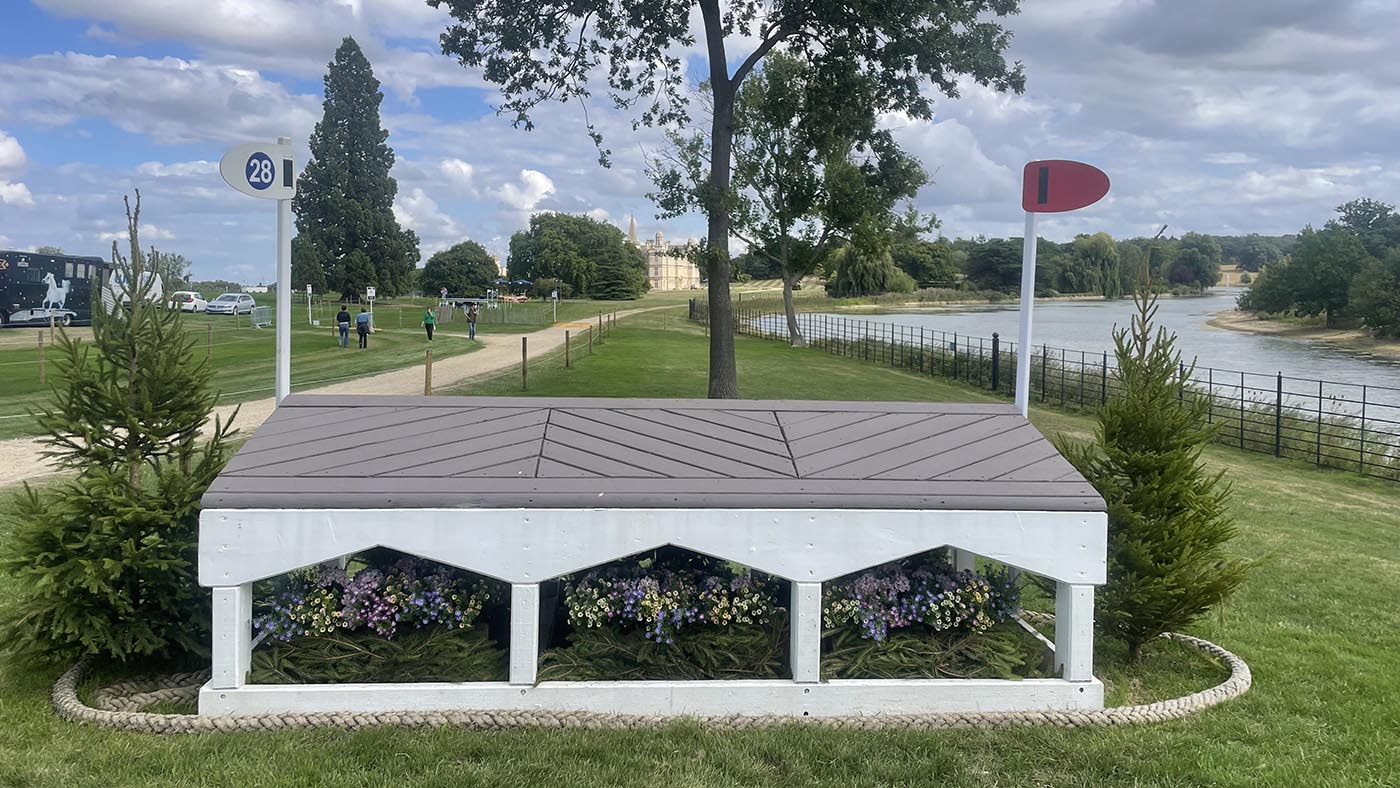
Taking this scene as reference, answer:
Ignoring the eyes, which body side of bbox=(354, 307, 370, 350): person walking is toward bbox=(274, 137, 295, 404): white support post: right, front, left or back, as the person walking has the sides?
back

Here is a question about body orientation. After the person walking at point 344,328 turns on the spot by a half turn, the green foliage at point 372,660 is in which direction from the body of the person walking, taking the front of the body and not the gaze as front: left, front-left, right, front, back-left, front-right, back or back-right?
front

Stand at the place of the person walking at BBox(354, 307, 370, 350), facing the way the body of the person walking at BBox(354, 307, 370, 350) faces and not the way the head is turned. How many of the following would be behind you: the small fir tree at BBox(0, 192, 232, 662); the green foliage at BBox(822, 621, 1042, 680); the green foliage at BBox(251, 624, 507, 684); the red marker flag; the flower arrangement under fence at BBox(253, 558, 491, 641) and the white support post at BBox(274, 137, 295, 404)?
6

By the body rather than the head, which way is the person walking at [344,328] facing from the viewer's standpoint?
away from the camera

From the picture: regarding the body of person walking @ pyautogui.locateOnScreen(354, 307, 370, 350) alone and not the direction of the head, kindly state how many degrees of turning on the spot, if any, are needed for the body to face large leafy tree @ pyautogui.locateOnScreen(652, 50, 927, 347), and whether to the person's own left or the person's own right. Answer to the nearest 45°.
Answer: approximately 135° to the person's own right

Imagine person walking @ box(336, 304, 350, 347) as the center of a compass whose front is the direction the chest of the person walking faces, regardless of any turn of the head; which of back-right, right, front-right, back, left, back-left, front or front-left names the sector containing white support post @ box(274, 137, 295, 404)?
back

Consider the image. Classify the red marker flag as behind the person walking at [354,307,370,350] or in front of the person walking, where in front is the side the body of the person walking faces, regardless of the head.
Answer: behind

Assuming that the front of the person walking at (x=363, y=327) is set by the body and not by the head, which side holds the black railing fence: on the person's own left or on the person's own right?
on the person's own right

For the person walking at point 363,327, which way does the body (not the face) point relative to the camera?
away from the camera

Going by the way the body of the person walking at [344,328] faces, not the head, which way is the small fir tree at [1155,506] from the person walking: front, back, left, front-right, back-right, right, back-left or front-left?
back

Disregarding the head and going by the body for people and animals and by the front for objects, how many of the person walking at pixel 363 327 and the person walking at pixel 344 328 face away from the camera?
2

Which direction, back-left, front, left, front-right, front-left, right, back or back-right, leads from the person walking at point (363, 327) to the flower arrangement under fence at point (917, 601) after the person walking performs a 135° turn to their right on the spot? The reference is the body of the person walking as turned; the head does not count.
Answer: front-right

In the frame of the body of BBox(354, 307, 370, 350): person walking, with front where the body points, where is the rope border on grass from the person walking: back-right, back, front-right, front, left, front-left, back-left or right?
back

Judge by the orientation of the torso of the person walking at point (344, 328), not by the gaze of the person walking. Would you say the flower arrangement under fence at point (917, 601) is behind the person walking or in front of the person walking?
behind

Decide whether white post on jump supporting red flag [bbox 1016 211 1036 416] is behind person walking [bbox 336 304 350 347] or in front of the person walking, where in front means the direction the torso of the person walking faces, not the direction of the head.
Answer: behind
